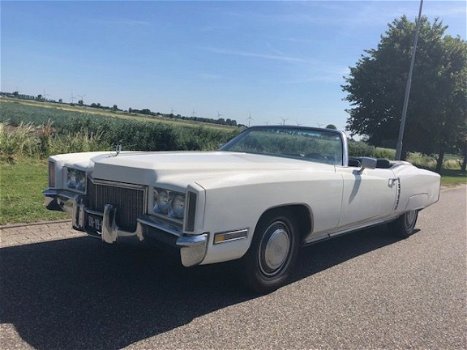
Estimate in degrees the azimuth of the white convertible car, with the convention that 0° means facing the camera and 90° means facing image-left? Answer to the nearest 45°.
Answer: approximately 45°

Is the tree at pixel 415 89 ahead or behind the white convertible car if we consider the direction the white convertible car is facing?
behind
